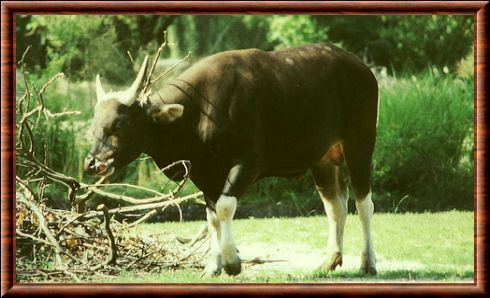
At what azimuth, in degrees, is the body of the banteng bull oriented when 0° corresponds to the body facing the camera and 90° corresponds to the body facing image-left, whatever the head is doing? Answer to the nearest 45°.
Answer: approximately 90°
